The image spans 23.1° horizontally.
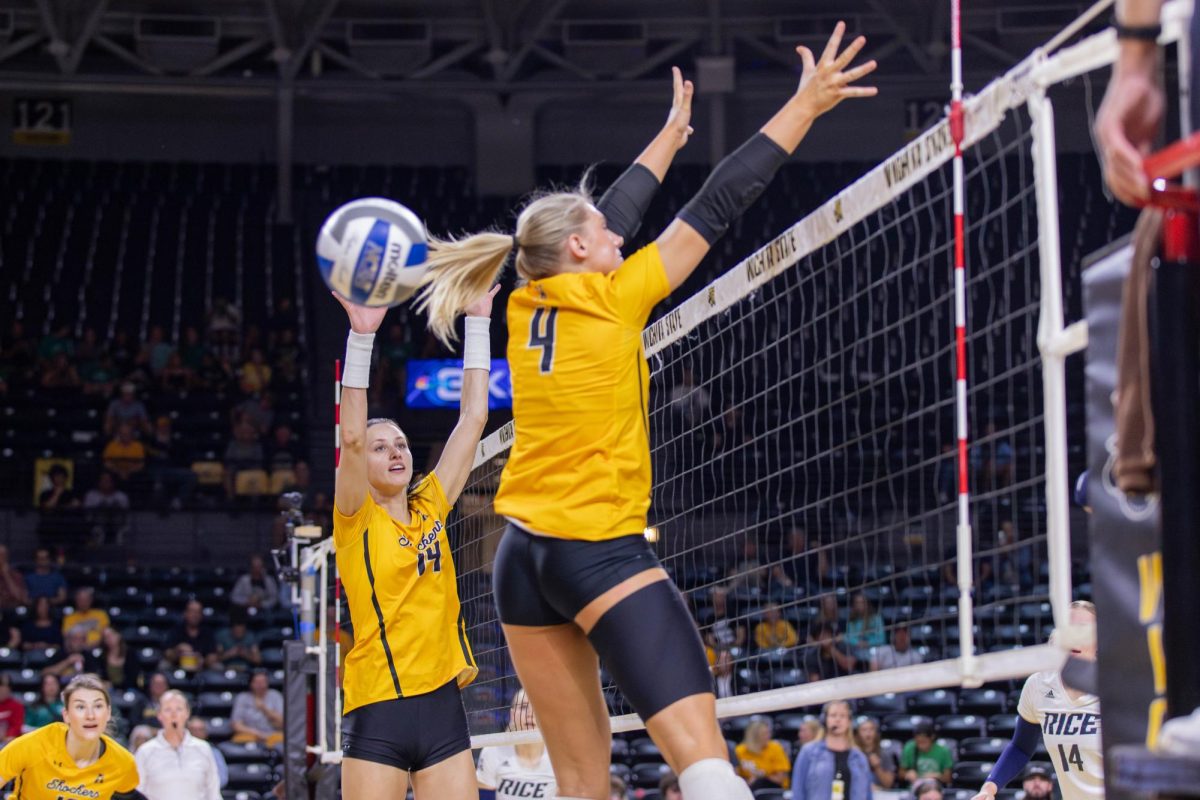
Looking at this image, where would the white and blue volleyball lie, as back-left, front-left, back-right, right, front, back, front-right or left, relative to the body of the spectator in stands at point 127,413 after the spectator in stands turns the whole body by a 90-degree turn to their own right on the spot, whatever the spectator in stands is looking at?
left

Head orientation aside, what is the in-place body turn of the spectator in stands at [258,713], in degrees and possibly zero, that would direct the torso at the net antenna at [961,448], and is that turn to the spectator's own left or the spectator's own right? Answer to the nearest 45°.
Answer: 0° — they already face it

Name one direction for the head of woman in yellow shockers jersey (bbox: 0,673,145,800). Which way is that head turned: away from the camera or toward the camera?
toward the camera

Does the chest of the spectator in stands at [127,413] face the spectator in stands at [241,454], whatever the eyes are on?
no

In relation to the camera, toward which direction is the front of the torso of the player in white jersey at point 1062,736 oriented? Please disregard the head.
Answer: toward the camera

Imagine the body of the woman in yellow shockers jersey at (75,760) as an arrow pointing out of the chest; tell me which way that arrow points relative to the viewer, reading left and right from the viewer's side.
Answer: facing the viewer

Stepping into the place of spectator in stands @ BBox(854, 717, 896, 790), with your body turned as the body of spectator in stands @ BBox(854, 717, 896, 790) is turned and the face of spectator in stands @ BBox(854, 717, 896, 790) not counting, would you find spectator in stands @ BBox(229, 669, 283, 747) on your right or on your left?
on your right

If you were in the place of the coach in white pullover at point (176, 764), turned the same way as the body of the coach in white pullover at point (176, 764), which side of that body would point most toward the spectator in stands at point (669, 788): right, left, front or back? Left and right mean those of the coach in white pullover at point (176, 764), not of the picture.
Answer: left

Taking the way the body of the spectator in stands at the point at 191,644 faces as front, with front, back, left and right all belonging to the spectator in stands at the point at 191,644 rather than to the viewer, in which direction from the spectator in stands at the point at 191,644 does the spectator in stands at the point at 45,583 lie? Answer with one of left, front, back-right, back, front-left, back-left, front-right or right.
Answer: back-right

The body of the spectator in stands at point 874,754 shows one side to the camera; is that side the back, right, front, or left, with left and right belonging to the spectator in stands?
front

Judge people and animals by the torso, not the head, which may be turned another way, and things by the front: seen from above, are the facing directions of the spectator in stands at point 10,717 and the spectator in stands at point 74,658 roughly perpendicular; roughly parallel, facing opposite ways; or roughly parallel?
roughly parallel

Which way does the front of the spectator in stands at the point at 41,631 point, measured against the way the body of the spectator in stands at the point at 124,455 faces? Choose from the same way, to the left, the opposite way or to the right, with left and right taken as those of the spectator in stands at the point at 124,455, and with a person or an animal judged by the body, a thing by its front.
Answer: the same way

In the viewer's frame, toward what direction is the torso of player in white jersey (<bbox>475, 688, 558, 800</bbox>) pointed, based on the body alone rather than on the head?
toward the camera

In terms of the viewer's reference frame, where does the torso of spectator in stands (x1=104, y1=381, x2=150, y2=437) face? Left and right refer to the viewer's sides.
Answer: facing the viewer
